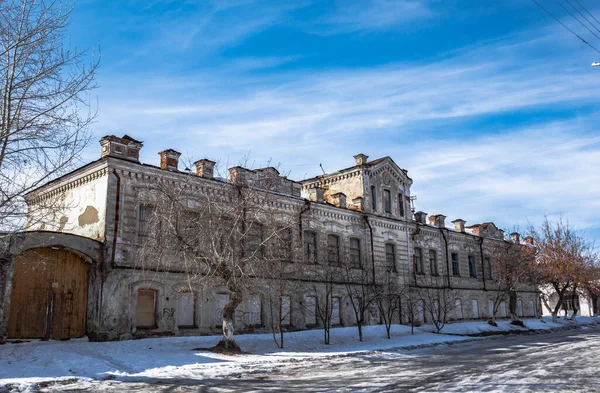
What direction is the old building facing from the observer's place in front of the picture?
facing the viewer and to the right of the viewer
